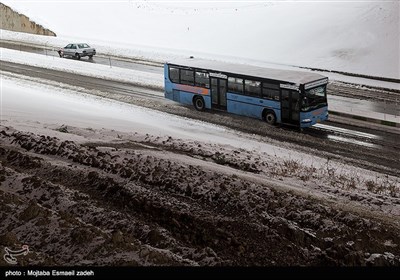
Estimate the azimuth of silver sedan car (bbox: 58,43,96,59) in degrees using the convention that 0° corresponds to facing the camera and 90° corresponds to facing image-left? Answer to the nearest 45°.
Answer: approximately 135°

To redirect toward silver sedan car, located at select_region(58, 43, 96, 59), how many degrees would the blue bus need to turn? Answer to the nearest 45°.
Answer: approximately 180°

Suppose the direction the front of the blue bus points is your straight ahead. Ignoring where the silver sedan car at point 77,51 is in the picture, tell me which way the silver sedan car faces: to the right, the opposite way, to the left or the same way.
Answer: the opposite way

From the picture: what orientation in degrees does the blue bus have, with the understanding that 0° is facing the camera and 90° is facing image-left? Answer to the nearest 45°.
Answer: approximately 315°
